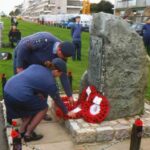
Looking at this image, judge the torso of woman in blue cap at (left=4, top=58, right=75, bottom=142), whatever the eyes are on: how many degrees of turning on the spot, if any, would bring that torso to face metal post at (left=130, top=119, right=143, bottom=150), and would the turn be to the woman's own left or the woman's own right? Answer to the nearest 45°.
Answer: approximately 45° to the woman's own right

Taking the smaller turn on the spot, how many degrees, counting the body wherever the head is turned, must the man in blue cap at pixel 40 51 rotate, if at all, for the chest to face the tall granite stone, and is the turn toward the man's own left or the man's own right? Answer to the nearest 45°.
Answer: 0° — they already face it

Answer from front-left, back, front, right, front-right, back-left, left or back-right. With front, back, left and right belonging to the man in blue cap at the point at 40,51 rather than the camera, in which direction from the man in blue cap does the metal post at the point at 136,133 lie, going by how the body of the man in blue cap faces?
front-right

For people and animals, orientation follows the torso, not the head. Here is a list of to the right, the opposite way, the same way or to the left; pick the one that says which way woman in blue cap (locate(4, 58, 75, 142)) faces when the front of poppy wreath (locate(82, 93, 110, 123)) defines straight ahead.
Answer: to the left

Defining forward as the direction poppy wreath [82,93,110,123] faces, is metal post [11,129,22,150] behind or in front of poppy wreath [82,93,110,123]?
in front

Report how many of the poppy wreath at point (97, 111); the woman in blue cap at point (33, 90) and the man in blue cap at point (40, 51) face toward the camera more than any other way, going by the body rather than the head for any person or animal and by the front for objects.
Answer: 1

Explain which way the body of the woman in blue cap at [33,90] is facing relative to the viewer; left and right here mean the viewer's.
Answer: facing to the right of the viewer

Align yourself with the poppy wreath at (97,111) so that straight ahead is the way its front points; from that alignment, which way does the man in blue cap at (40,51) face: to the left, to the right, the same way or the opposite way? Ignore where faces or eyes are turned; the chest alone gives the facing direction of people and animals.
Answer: to the left

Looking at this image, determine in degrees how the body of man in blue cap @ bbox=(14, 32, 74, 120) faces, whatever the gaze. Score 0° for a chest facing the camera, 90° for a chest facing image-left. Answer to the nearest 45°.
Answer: approximately 270°

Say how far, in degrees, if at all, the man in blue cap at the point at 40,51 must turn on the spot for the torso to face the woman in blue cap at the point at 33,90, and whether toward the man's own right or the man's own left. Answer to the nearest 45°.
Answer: approximately 90° to the man's own right
